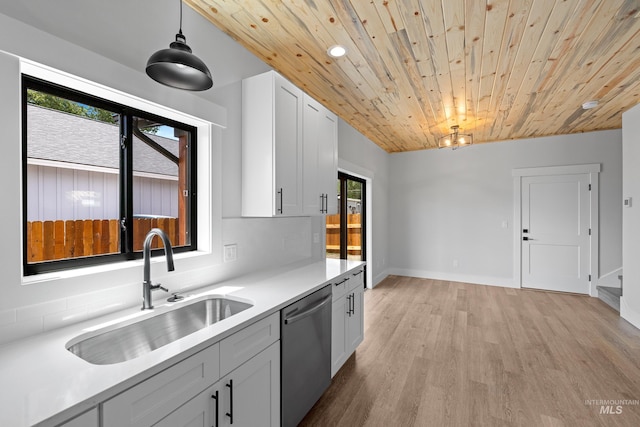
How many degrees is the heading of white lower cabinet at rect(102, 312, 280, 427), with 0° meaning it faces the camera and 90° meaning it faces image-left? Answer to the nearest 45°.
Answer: approximately 315°

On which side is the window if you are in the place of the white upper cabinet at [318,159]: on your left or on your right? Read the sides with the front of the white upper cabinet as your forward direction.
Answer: on your right

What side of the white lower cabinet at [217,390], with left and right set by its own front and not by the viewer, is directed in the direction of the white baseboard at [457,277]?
left

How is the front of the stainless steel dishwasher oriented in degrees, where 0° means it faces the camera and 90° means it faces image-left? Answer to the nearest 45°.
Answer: approximately 315°
